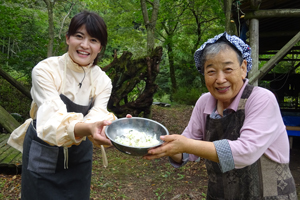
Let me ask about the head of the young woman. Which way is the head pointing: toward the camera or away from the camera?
toward the camera

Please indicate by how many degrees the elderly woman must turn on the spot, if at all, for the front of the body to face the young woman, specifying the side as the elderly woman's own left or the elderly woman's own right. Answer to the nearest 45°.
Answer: approximately 45° to the elderly woman's own right

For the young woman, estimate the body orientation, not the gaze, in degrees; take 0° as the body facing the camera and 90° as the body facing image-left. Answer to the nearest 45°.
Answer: approximately 315°

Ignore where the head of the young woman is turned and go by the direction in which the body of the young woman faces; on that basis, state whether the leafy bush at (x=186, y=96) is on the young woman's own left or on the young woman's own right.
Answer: on the young woman's own left

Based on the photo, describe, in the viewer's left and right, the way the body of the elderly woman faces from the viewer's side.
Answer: facing the viewer and to the left of the viewer

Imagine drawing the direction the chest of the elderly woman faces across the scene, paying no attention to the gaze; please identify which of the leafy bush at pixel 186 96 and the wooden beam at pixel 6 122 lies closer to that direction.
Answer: the wooden beam

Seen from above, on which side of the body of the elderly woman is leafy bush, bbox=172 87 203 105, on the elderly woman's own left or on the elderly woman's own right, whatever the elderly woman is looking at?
on the elderly woman's own right

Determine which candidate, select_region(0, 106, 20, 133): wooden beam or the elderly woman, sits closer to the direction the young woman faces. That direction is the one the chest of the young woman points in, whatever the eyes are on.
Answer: the elderly woman

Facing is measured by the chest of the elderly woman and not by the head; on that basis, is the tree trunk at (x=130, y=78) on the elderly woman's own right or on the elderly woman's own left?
on the elderly woman's own right
